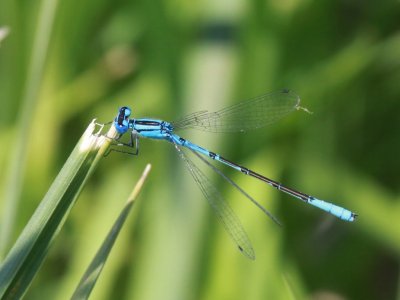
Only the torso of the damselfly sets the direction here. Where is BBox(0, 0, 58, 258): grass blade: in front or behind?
in front

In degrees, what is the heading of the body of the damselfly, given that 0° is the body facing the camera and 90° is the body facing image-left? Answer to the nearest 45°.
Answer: approximately 90°
